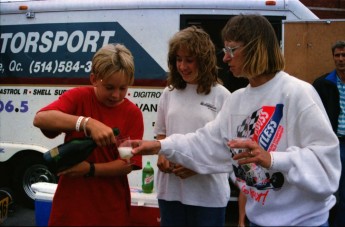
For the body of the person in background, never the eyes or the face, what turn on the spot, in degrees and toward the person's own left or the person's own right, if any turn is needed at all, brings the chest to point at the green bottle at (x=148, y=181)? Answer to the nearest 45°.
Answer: approximately 45° to the person's own right

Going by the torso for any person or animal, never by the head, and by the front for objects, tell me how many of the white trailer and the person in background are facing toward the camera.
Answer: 1

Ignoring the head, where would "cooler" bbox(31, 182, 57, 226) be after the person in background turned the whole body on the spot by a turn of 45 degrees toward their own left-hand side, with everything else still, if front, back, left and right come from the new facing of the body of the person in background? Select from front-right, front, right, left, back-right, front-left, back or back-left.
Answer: right

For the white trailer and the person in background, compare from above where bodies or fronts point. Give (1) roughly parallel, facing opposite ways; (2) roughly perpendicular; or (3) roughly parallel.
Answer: roughly perpendicular

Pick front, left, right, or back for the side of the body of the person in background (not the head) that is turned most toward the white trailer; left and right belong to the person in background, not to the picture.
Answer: right

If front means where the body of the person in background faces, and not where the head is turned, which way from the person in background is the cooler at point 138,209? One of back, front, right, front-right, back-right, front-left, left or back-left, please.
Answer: front-right

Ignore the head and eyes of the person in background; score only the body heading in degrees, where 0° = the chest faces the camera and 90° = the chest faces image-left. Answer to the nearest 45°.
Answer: approximately 0°
